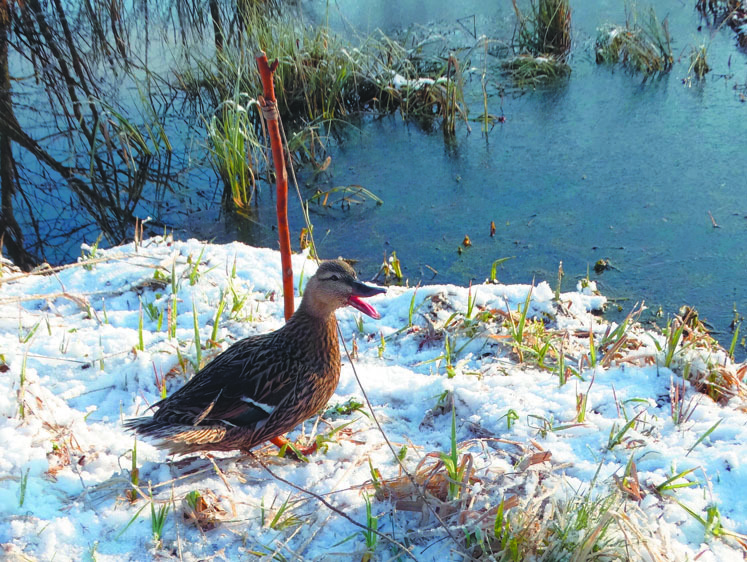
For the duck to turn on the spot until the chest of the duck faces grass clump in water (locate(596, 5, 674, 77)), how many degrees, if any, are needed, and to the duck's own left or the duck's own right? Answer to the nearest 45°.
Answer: approximately 45° to the duck's own left

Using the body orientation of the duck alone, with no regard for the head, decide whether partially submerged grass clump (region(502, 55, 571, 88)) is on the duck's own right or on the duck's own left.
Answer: on the duck's own left

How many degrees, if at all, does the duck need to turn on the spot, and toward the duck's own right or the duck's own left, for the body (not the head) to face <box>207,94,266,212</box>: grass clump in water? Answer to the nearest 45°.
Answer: approximately 90° to the duck's own left

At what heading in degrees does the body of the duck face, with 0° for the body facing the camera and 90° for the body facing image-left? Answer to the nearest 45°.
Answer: approximately 270°

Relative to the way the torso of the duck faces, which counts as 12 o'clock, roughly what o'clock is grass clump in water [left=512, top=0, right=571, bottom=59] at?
The grass clump in water is roughly at 10 o'clock from the duck.

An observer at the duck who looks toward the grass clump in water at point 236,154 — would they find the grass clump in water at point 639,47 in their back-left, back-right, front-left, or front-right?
front-right

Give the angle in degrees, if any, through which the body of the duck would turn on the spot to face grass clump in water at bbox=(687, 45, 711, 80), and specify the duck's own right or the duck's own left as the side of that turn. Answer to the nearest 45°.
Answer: approximately 45° to the duck's own left
